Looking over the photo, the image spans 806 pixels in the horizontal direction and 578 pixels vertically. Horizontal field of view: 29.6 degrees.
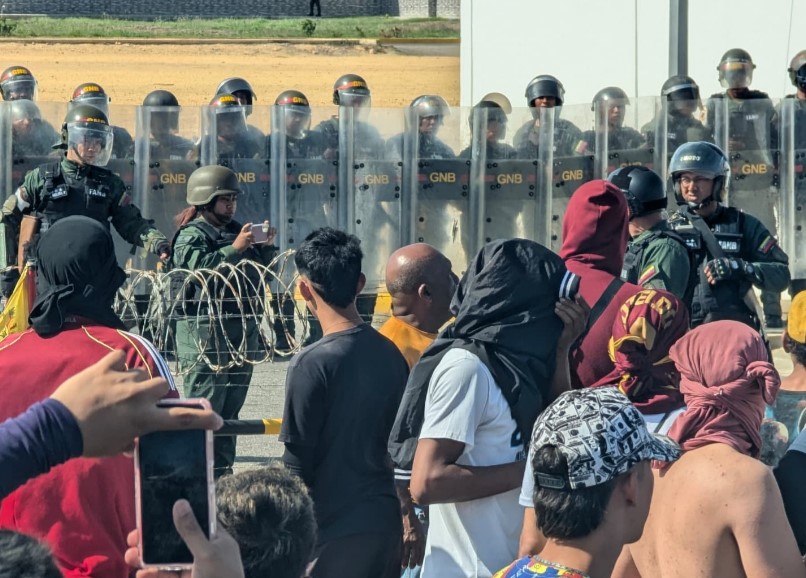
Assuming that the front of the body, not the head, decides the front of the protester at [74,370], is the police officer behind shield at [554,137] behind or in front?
in front

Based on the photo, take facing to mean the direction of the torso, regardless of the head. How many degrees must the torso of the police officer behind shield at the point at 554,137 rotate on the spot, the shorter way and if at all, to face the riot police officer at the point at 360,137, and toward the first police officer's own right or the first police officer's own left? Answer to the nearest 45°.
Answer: approximately 90° to the first police officer's own right

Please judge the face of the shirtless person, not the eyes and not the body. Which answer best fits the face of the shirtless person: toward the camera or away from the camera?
away from the camera

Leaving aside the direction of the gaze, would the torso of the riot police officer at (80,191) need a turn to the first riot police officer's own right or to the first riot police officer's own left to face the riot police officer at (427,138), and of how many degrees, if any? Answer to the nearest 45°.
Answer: approximately 135° to the first riot police officer's own left

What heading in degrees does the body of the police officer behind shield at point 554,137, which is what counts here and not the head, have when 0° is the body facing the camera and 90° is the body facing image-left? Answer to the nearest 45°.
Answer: approximately 0°

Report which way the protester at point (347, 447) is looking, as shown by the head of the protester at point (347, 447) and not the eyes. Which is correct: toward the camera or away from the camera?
away from the camera

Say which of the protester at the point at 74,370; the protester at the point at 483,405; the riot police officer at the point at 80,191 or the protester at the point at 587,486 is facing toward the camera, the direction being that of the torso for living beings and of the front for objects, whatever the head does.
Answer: the riot police officer

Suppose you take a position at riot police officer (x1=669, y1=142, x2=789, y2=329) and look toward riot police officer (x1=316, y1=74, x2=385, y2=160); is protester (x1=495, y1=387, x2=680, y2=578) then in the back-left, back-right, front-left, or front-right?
back-left

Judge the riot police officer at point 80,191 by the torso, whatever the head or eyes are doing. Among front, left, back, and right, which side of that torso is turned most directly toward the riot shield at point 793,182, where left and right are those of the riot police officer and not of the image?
left

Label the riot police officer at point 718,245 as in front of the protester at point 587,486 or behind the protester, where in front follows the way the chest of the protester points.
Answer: in front

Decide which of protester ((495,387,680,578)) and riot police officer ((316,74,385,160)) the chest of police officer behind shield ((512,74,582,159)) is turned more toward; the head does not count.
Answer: the protester
